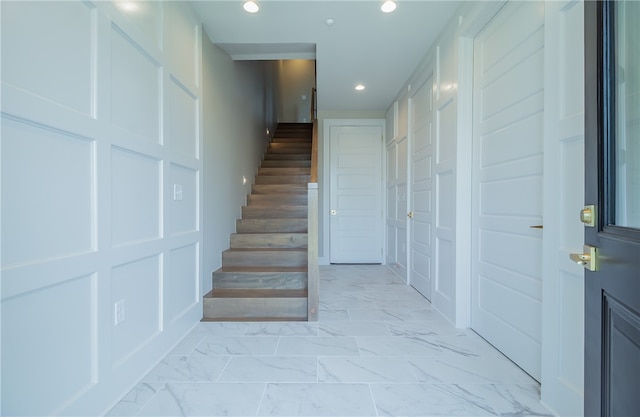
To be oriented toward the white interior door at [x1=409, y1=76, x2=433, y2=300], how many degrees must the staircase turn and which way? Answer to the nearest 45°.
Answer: approximately 90° to its left

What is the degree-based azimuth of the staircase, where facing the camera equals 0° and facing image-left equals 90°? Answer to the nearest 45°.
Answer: approximately 0°

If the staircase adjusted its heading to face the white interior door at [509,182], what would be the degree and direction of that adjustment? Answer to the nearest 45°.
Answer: approximately 45° to its left

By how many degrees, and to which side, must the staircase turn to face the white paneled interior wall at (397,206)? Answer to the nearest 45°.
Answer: approximately 135° to its left

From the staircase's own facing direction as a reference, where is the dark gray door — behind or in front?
in front

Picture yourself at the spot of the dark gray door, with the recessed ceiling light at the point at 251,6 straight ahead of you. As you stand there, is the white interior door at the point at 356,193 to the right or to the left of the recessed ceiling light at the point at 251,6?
right

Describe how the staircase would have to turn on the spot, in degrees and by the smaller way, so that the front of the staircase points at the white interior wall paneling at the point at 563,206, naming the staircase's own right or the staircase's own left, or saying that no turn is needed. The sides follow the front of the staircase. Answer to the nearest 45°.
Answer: approximately 45° to the staircase's own left
